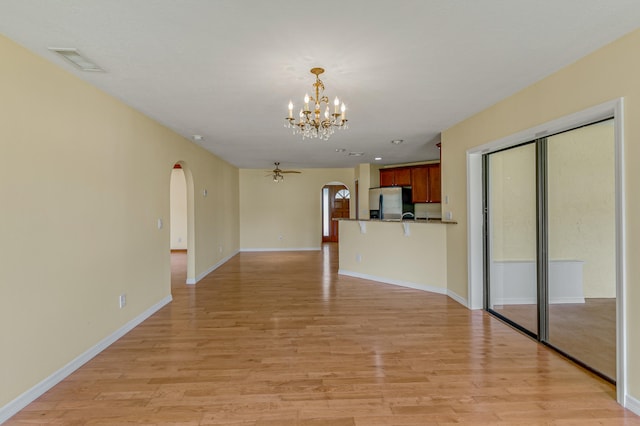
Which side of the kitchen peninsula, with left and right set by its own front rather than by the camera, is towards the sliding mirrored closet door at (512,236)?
left

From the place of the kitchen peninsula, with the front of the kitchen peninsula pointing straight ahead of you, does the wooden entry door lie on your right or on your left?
on your right

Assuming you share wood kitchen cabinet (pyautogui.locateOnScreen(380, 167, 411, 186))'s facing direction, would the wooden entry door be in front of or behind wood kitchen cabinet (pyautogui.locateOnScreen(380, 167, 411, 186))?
behind

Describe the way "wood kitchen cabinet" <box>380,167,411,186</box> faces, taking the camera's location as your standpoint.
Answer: facing the viewer

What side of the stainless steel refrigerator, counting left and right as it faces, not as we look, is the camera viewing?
front

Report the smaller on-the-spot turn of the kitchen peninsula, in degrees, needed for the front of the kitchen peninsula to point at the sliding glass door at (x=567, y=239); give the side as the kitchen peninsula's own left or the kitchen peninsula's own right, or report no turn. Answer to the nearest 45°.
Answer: approximately 90° to the kitchen peninsula's own left

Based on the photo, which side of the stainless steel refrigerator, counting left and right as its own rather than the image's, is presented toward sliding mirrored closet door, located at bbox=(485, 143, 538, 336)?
front

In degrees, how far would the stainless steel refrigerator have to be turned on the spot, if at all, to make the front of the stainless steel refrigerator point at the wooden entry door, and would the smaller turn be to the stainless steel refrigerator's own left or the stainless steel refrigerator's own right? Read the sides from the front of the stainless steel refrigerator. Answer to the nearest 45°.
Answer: approximately 135° to the stainless steel refrigerator's own right

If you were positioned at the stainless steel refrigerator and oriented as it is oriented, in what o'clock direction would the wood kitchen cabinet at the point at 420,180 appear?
The wood kitchen cabinet is roughly at 9 o'clock from the stainless steel refrigerator.

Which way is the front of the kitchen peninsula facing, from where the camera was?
facing the viewer and to the left of the viewer

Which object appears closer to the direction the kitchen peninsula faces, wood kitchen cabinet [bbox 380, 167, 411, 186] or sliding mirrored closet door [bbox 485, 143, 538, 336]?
the sliding mirrored closet door

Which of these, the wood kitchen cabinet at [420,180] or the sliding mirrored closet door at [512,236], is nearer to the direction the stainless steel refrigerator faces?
the sliding mirrored closet door

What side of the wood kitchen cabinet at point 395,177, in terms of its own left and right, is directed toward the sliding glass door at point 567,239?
front

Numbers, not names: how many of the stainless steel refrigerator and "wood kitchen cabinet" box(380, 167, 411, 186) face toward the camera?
2
